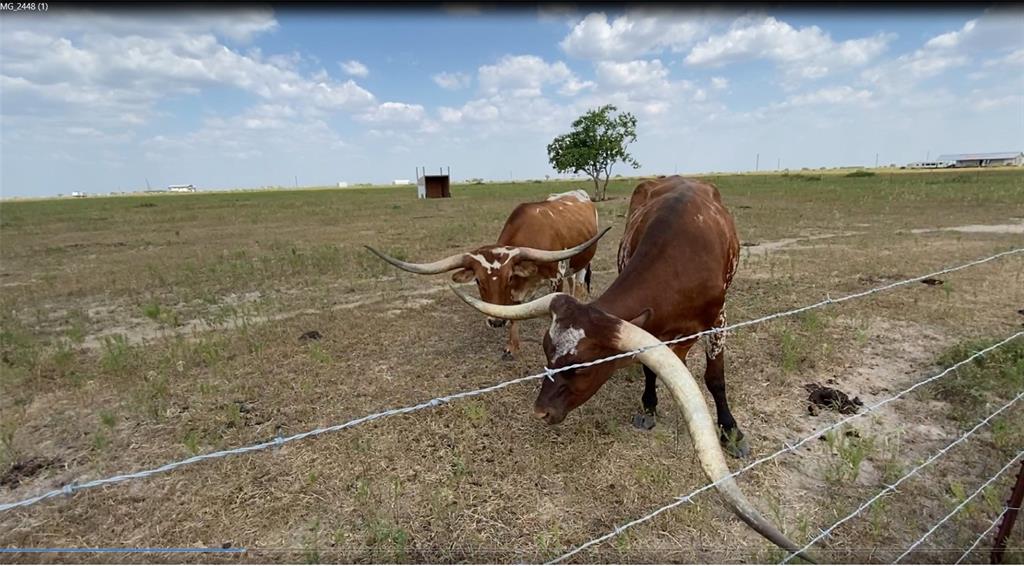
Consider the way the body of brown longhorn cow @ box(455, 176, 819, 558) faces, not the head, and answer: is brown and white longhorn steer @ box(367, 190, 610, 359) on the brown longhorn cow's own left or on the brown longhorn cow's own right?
on the brown longhorn cow's own right

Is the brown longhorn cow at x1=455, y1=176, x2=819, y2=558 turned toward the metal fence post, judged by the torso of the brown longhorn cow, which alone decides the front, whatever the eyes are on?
no

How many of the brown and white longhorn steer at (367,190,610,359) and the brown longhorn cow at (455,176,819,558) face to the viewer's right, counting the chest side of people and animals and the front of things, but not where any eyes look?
0

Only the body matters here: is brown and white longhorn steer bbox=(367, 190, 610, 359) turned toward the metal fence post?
no

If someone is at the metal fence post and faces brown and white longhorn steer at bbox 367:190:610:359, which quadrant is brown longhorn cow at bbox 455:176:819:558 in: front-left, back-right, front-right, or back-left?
front-left

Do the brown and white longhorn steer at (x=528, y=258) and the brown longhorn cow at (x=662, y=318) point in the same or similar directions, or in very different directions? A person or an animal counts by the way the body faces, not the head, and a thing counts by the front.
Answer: same or similar directions

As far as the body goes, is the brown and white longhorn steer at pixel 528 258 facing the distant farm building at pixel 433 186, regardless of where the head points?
no

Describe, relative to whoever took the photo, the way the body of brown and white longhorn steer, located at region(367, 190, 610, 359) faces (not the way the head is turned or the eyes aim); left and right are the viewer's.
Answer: facing the viewer and to the left of the viewer

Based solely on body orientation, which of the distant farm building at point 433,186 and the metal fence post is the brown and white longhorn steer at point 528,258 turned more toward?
the metal fence post

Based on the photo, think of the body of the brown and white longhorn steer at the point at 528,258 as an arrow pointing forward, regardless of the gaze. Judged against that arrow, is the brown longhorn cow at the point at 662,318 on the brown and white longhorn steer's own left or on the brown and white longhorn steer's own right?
on the brown and white longhorn steer's own left

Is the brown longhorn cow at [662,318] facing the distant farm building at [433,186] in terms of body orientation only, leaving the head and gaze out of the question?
no
